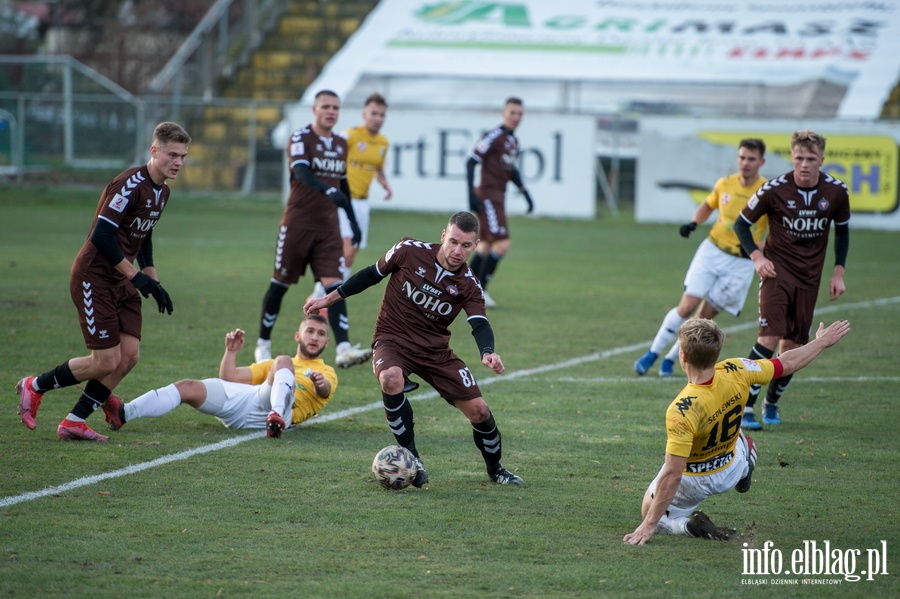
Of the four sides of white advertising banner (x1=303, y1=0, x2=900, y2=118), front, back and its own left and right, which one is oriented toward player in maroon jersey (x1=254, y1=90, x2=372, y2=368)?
front

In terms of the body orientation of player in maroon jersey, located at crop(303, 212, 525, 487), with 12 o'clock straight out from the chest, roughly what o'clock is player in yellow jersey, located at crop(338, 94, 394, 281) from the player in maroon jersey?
The player in yellow jersey is roughly at 6 o'clock from the player in maroon jersey.

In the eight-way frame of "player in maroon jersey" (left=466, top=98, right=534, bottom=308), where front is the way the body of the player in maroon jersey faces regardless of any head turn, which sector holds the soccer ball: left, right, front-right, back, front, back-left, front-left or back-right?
front-right

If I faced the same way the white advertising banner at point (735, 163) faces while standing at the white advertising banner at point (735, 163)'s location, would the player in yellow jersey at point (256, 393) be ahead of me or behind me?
ahead

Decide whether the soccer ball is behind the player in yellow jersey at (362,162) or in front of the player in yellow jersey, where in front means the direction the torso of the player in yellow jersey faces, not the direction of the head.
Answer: in front

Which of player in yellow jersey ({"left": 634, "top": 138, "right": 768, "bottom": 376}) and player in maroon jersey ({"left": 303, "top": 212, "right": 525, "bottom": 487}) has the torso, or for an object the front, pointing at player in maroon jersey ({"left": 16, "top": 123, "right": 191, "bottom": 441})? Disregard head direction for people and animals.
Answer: the player in yellow jersey

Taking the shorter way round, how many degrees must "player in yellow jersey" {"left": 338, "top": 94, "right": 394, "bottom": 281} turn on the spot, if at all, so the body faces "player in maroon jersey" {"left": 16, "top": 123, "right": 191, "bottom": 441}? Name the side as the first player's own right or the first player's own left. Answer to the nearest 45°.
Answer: approximately 45° to the first player's own right

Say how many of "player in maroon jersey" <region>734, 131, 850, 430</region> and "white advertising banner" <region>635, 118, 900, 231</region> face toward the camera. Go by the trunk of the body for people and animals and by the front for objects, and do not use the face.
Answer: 2

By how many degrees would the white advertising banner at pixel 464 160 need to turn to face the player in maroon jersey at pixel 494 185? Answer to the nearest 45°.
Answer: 0° — it already faces them

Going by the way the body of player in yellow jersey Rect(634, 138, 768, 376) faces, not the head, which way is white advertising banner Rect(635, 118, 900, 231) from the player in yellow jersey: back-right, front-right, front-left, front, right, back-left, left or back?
back-right
